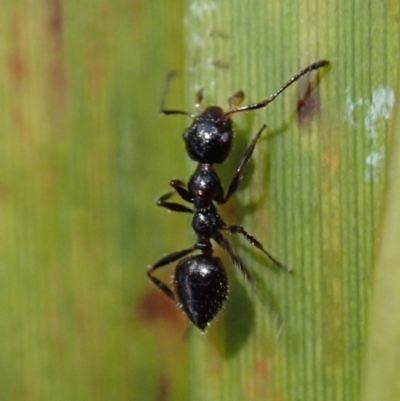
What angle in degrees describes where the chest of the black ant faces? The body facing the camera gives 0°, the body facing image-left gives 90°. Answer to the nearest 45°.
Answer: approximately 180°
